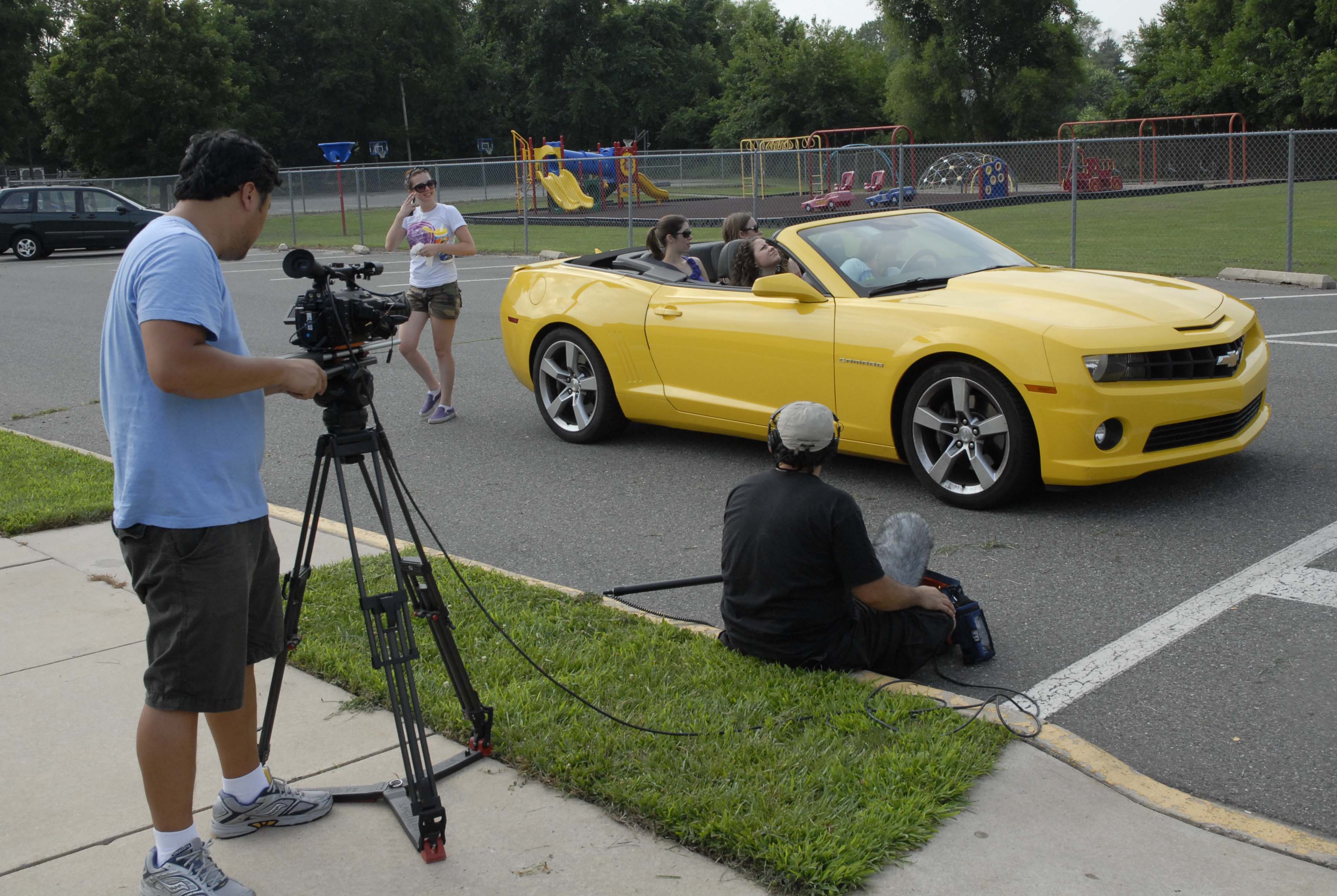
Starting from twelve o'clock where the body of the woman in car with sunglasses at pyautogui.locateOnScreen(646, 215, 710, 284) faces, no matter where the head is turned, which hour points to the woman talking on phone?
The woman talking on phone is roughly at 5 o'clock from the woman in car with sunglasses.

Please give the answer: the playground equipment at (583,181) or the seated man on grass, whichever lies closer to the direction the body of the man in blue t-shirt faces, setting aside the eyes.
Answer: the seated man on grass

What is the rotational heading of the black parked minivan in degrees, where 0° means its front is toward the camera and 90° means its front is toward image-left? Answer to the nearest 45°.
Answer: approximately 270°

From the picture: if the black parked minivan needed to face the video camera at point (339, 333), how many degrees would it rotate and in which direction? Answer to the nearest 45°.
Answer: approximately 90° to its right

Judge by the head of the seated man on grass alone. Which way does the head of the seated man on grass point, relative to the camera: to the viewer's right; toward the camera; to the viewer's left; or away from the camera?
away from the camera

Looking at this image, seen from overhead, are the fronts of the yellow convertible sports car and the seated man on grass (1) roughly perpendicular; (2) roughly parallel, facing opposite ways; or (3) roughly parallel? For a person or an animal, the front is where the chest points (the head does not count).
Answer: roughly perpendicular

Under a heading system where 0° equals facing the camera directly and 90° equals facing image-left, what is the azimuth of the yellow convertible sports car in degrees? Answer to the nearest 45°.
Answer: approximately 315°

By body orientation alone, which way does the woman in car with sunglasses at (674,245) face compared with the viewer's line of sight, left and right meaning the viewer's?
facing to the right of the viewer

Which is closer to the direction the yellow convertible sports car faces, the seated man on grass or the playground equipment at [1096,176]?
the seated man on grass

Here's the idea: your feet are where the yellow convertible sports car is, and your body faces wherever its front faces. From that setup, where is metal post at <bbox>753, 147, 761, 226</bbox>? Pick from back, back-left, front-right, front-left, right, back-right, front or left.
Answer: back-left

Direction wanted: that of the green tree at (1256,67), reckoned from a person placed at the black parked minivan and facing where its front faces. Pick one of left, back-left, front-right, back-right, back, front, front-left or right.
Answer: front
